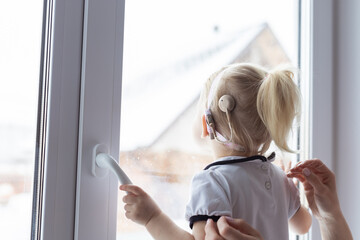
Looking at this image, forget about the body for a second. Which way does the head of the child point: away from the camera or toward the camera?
away from the camera

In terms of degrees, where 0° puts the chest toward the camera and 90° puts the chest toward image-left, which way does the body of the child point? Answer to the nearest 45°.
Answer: approximately 135°
